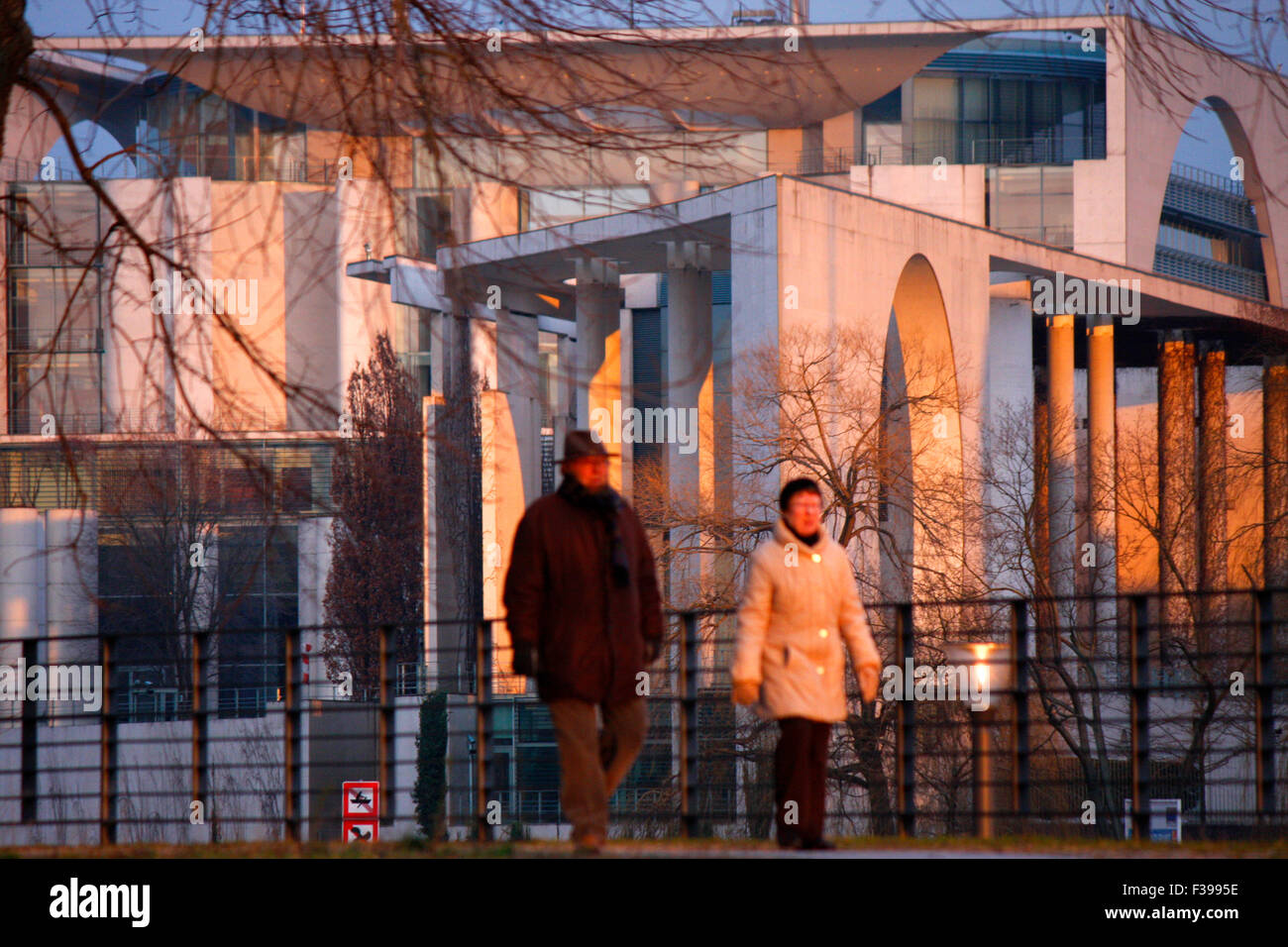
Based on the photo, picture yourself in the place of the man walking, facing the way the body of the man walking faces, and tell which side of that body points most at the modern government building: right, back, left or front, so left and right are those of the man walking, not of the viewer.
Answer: back

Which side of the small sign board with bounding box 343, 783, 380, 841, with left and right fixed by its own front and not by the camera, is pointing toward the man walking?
front

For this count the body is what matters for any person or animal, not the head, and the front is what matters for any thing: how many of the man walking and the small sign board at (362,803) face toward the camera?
2

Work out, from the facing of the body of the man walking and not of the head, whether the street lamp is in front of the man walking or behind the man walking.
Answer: behind

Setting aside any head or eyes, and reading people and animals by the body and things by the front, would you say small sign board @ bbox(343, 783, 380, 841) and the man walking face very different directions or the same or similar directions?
same or similar directions

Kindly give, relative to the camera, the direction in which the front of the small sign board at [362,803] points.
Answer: facing the viewer

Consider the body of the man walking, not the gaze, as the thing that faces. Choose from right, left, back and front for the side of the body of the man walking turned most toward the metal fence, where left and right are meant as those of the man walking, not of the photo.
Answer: back

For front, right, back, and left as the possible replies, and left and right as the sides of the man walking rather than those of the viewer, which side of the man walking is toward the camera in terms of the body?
front
